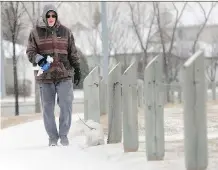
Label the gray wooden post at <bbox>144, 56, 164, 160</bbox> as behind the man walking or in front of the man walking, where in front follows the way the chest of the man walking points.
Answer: in front

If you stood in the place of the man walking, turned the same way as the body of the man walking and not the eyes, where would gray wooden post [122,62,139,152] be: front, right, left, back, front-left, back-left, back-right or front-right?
front-left

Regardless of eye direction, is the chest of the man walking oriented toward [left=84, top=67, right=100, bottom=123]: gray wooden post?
no

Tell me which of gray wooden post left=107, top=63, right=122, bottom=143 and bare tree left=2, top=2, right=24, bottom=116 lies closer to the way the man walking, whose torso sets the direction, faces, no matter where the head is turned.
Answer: the gray wooden post

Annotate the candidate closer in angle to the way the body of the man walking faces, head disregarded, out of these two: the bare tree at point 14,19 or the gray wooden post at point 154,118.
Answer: the gray wooden post

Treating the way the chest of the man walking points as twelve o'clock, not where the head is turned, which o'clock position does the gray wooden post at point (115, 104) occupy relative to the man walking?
The gray wooden post is roughly at 9 o'clock from the man walking.

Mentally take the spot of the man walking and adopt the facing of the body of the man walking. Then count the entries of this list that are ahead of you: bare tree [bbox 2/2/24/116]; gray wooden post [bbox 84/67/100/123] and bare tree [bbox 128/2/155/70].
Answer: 0

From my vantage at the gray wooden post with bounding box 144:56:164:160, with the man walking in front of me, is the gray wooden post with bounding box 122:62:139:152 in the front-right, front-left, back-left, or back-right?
front-right

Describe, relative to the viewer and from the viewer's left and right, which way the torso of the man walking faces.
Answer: facing the viewer

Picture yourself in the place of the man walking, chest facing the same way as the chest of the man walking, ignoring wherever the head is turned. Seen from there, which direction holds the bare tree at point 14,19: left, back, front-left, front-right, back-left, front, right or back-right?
back

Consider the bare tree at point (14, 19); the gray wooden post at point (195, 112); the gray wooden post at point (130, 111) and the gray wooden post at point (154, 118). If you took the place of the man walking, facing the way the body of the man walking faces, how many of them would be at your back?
1

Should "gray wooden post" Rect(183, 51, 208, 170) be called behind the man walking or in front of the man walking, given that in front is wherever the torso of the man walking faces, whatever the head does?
in front
